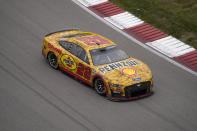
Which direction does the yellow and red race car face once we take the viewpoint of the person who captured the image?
facing the viewer and to the right of the viewer
